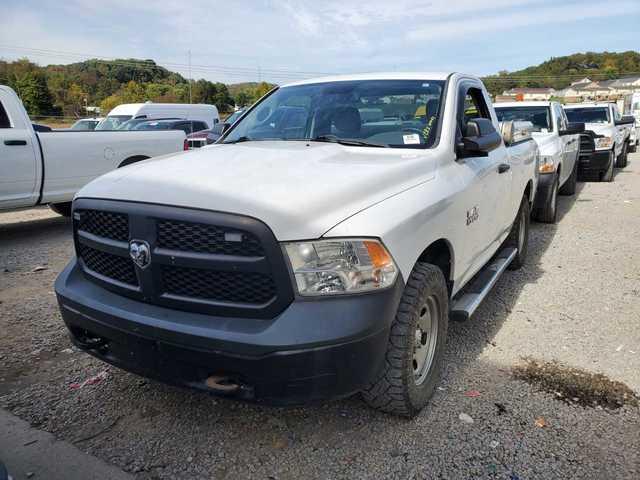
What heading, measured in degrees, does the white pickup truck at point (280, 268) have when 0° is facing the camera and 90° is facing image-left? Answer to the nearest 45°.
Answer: approximately 45°

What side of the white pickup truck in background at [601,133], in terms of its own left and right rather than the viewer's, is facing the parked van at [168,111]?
right

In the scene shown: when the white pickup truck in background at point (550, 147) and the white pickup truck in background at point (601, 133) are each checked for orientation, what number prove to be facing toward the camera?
2

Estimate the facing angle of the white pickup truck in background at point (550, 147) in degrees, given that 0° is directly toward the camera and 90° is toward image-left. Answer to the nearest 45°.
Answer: approximately 0°

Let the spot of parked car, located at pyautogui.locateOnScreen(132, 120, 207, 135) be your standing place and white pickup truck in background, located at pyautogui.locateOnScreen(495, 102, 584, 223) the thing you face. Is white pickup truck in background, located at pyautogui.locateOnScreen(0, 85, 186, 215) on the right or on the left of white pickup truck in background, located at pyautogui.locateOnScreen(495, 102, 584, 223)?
right

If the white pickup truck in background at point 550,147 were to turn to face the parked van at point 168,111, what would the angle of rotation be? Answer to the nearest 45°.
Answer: approximately 135° to its right

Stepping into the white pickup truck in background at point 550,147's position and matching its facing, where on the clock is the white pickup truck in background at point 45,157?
the white pickup truck in background at point 45,157 is roughly at 2 o'clock from the white pickup truck in background at point 550,147.

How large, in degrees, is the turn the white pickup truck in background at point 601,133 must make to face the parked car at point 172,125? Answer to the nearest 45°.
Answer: approximately 90° to its right

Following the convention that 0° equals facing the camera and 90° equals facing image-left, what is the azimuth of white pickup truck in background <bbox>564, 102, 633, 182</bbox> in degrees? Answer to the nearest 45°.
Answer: approximately 0°

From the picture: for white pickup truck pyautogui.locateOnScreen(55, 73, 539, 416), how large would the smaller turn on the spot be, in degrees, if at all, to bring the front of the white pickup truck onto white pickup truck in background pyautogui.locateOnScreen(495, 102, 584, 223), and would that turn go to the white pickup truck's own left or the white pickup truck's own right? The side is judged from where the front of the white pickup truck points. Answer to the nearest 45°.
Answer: approximately 180°
